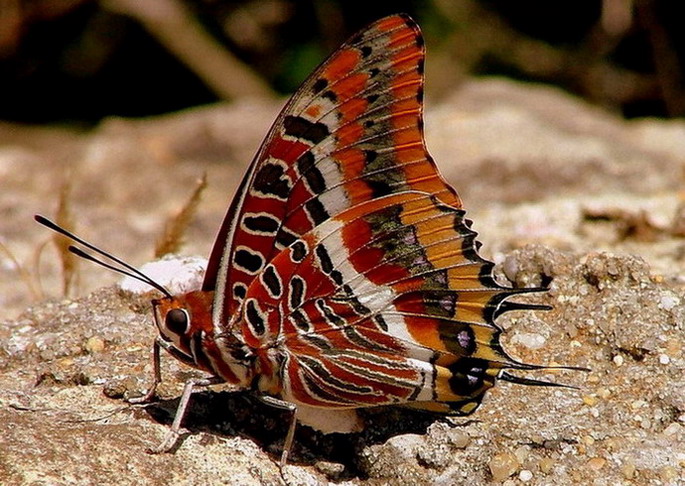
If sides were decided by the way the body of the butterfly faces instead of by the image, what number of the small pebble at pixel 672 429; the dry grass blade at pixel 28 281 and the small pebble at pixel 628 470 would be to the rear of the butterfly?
2

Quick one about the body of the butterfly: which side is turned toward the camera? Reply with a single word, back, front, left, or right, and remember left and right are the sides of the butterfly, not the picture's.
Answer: left

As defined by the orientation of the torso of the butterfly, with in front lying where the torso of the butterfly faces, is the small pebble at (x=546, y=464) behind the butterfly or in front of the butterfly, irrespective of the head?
behind

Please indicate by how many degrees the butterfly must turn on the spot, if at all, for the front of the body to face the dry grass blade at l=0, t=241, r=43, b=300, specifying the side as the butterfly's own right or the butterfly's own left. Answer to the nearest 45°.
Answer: approximately 45° to the butterfly's own right

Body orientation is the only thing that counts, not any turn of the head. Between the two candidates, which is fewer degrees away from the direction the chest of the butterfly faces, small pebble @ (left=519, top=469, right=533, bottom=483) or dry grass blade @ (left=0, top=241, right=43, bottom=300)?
the dry grass blade

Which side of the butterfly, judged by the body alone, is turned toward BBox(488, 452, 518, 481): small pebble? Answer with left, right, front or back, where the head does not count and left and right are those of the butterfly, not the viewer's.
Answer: back

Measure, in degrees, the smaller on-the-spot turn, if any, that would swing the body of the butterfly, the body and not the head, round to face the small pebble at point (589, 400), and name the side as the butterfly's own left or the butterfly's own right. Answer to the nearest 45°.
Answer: approximately 180°

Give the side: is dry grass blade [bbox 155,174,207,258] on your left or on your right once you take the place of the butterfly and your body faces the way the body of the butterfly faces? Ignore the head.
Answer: on your right

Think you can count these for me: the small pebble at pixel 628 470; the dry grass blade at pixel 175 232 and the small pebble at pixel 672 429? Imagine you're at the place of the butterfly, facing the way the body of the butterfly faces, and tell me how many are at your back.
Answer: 2
